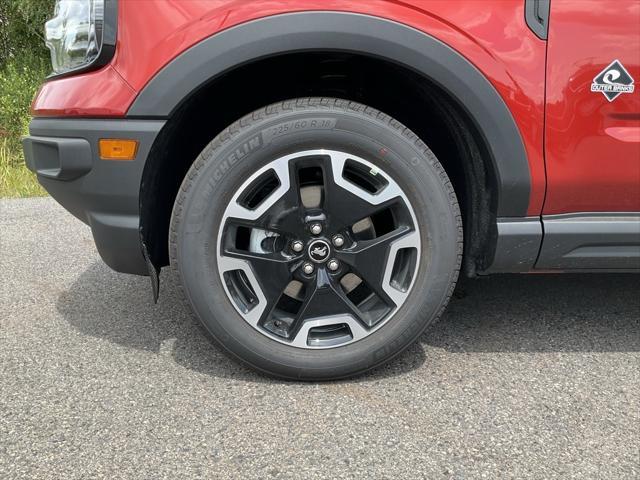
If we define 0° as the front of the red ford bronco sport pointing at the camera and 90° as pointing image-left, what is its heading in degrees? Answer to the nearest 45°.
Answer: approximately 90°
